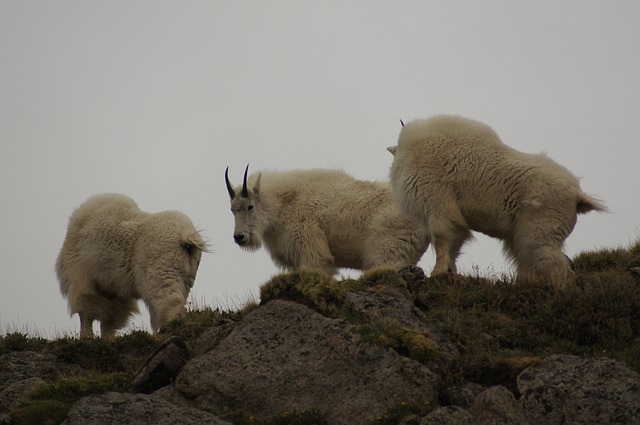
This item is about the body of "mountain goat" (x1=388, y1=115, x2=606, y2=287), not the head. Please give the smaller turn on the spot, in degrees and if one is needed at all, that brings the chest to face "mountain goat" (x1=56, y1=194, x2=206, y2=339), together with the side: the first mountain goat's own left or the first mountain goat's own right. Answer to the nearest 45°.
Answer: approximately 45° to the first mountain goat's own left

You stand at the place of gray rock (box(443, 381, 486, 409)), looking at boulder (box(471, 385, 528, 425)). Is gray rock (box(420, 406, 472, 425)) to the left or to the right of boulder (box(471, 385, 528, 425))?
right

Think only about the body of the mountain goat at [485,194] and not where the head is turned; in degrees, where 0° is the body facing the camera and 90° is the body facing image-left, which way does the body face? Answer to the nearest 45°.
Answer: approximately 135°
